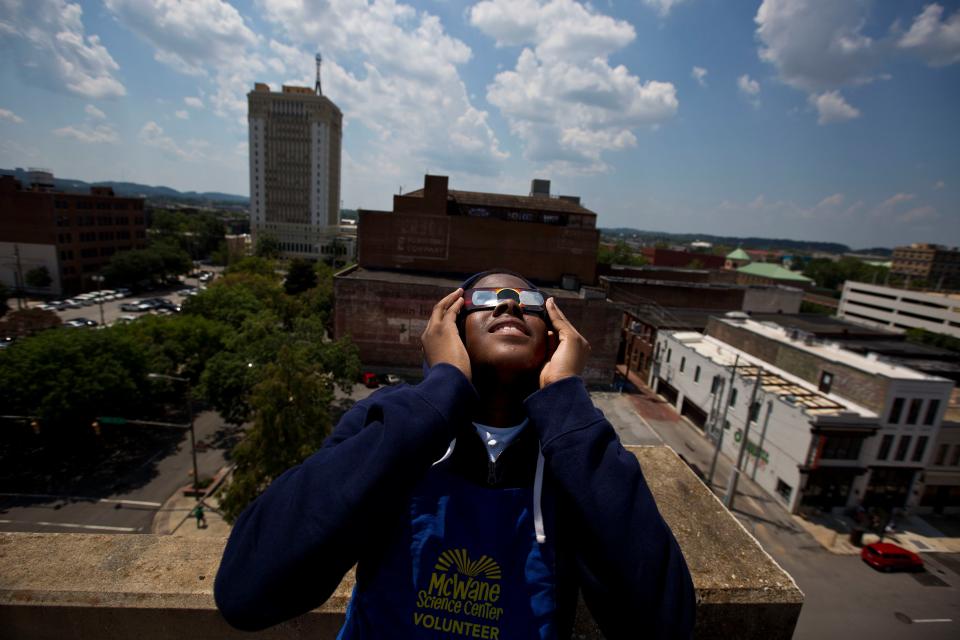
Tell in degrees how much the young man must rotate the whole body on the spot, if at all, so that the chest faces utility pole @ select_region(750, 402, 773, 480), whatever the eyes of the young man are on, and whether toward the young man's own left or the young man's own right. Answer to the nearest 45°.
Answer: approximately 135° to the young man's own left

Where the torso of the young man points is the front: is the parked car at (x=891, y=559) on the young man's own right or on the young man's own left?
on the young man's own left

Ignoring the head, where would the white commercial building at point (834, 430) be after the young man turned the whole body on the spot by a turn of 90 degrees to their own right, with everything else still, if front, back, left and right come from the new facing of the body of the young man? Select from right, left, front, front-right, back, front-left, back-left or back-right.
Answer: back-right

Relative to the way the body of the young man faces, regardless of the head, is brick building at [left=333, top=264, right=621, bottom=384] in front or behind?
behind

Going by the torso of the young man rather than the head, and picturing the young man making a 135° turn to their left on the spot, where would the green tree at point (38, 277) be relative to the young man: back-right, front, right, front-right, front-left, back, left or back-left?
left

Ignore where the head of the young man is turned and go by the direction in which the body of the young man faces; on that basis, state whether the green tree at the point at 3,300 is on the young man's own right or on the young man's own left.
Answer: on the young man's own right

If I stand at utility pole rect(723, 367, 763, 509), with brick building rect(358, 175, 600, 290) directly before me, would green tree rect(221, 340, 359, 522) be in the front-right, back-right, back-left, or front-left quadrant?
front-left

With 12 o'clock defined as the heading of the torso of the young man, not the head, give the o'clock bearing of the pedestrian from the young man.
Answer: The pedestrian is roughly at 5 o'clock from the young man.

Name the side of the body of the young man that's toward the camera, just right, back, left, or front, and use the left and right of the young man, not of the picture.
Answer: front

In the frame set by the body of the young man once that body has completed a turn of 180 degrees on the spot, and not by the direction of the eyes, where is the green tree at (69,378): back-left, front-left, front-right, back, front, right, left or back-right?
front-left

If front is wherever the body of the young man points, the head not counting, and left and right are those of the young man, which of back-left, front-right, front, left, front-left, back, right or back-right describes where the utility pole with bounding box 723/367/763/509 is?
back-left
